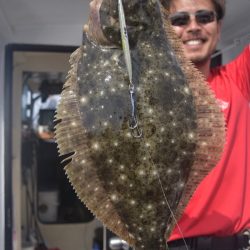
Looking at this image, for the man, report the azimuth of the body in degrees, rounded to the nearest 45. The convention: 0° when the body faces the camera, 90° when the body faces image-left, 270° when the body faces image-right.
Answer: approximately 0°
